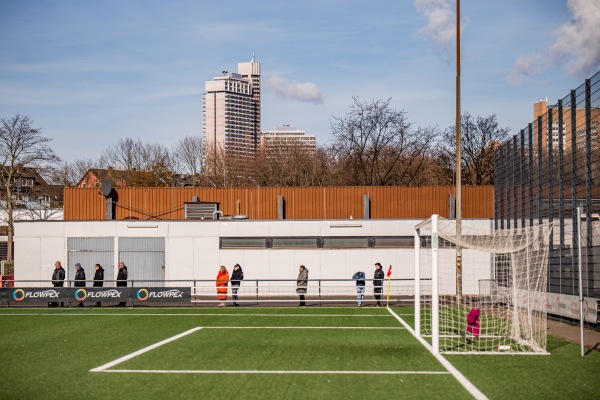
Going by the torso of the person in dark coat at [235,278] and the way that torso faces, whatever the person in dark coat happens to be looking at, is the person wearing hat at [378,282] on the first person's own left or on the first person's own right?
on the first person's own left

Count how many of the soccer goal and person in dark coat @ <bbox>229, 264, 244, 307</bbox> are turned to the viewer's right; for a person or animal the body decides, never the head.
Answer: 0

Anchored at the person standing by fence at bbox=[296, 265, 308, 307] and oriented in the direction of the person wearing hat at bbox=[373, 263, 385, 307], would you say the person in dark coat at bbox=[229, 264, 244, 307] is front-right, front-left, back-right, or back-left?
back-left

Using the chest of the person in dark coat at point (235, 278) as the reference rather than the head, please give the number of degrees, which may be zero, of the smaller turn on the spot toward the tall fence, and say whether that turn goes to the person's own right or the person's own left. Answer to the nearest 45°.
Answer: approximately 90° to the person's own left

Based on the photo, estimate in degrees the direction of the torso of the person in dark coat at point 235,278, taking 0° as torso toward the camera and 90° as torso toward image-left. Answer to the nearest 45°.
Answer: approximately 45°

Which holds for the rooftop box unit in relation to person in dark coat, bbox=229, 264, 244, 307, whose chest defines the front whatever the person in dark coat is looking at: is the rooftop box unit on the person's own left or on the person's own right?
on the person's own right

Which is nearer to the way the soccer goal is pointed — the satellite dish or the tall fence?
the satellite dish

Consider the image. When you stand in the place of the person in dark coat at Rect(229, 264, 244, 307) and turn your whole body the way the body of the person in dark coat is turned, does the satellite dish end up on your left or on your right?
on your right

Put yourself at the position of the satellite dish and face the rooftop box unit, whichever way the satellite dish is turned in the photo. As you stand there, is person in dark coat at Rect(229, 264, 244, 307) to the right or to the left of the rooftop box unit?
right

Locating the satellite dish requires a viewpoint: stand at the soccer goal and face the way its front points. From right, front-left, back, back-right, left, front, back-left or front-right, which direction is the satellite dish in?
front-right

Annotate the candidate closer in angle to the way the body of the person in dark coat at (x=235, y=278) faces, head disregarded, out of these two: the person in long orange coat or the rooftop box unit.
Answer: the person in long orange coat

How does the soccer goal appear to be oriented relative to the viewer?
to the viewer's left

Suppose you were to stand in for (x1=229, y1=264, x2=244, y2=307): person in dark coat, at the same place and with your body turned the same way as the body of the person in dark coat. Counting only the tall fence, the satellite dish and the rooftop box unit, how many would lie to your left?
1
